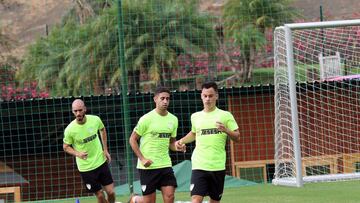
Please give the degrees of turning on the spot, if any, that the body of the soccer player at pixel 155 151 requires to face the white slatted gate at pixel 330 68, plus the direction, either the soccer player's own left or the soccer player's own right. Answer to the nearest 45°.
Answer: approximately 90° to the soccer player's own left

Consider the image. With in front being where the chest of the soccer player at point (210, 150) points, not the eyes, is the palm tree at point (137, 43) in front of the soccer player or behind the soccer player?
behind

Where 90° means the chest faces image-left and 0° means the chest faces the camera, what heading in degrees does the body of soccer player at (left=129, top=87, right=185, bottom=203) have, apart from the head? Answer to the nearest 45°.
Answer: approximately 315°

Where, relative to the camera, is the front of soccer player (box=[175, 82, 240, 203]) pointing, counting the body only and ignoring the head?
toward the camera

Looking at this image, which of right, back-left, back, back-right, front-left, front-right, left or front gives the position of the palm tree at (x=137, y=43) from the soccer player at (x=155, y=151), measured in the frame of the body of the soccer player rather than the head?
back-left

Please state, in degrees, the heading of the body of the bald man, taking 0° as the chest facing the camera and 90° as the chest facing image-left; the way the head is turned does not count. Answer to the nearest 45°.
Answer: approximately 0°

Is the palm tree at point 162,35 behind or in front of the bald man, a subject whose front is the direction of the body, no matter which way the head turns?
behind

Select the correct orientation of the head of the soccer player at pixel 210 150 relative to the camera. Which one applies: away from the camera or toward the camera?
toward the camera

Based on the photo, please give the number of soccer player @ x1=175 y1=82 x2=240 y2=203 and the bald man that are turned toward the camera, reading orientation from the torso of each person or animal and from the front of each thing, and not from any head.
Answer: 2

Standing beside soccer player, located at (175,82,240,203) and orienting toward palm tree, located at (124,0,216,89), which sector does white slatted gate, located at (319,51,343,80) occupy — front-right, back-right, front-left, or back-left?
front-right

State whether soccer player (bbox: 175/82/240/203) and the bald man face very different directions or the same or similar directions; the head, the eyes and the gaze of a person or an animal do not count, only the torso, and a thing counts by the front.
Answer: same or similar directions

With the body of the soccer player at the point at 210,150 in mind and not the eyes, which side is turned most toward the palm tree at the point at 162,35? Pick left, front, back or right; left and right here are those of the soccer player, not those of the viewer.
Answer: back

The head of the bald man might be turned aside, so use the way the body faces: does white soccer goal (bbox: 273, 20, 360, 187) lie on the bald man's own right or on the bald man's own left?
on the bald man's own left

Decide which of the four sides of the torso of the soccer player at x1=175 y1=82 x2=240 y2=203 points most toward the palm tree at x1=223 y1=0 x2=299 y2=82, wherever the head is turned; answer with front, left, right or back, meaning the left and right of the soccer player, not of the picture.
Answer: back
